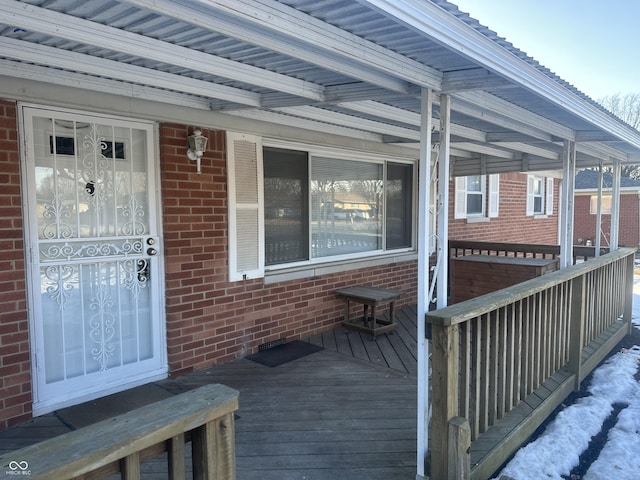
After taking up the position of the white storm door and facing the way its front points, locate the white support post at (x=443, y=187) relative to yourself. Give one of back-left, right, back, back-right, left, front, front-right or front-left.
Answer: front

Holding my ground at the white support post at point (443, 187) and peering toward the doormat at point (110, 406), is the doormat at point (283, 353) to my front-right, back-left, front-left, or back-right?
front-right

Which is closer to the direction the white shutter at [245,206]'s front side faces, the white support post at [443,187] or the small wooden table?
the white support post

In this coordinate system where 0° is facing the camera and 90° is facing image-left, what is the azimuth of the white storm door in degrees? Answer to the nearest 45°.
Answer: approximately 315°

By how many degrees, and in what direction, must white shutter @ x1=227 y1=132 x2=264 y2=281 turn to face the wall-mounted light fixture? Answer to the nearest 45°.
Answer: approximately 90° to its right

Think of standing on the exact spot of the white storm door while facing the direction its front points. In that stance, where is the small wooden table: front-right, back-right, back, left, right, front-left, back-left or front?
front-left

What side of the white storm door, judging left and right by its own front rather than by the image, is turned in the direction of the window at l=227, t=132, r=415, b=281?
left

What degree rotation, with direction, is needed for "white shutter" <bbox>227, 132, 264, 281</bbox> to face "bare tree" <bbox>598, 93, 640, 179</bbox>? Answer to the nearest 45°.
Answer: approximately 90° to its left

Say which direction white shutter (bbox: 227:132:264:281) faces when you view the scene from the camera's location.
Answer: facing the viewer and to the right of the viewer

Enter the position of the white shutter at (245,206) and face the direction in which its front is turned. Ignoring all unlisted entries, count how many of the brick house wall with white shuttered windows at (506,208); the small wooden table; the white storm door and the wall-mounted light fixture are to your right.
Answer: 2

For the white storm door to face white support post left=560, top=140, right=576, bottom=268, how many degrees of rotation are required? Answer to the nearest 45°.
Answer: approximately 45° to its left

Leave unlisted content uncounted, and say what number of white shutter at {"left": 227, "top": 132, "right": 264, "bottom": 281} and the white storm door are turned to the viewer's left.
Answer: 0

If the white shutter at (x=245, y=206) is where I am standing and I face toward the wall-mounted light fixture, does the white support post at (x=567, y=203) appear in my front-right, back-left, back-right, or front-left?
back-left

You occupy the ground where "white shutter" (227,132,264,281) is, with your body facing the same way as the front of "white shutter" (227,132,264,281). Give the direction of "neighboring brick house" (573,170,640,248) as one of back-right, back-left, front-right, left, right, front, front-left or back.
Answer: left

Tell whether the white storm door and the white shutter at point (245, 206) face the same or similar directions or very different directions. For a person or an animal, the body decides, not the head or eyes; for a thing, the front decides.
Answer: same or similar directions

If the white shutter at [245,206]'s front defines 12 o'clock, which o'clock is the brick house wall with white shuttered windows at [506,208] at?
The brick house wall with white shuttered windows is roughly at 9 o'clock from the white shutter.
